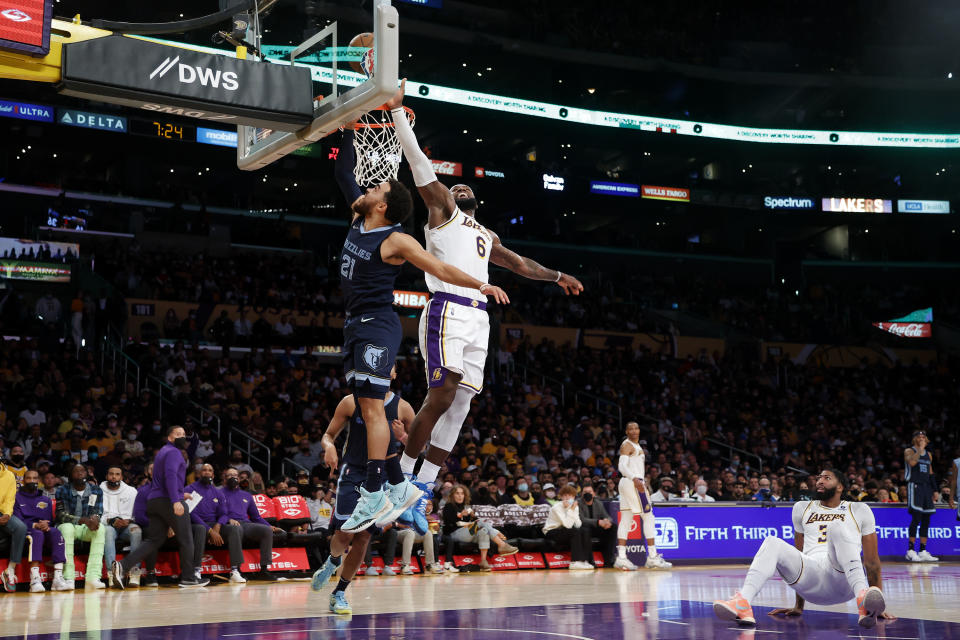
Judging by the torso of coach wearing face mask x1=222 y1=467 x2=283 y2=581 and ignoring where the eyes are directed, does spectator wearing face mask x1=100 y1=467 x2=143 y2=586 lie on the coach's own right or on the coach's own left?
on the coach's own right

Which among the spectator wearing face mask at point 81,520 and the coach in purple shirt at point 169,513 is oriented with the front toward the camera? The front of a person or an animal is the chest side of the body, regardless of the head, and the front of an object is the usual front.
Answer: the spectator wearing face mask

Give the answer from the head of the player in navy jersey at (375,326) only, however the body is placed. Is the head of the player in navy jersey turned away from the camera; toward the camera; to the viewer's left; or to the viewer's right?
to the viewer's left

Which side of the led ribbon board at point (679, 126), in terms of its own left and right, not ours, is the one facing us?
front

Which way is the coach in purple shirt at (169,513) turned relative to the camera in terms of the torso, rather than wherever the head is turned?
to the viewer's right

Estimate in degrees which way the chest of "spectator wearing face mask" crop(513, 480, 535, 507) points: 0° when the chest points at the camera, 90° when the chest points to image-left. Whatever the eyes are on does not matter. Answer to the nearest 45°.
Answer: approximately 0°

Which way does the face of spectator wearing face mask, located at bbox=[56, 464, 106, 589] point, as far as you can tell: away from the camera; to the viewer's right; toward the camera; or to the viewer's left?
toward the camera

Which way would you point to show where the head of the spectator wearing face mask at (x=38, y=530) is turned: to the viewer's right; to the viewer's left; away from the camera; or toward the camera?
toward the camera

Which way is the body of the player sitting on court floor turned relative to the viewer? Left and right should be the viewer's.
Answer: facing the viewer

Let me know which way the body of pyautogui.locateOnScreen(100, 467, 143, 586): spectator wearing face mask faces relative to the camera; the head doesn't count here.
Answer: toward the camera

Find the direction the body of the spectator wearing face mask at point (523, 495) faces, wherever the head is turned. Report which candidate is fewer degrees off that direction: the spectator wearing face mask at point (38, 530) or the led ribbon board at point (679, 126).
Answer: the spectator wearing face mask

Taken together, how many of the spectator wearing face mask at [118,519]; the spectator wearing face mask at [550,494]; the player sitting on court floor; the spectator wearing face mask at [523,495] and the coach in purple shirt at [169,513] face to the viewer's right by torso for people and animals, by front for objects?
1

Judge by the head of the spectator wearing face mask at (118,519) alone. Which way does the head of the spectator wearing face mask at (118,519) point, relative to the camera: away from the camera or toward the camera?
toward the camera

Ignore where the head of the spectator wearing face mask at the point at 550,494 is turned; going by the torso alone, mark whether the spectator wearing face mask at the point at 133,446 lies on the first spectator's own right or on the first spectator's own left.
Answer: on the first spectator's own right
